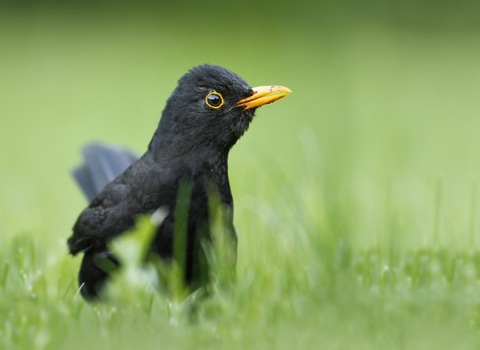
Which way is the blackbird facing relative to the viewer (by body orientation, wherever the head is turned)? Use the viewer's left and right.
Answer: facing the viewer and to the right of the viewer
